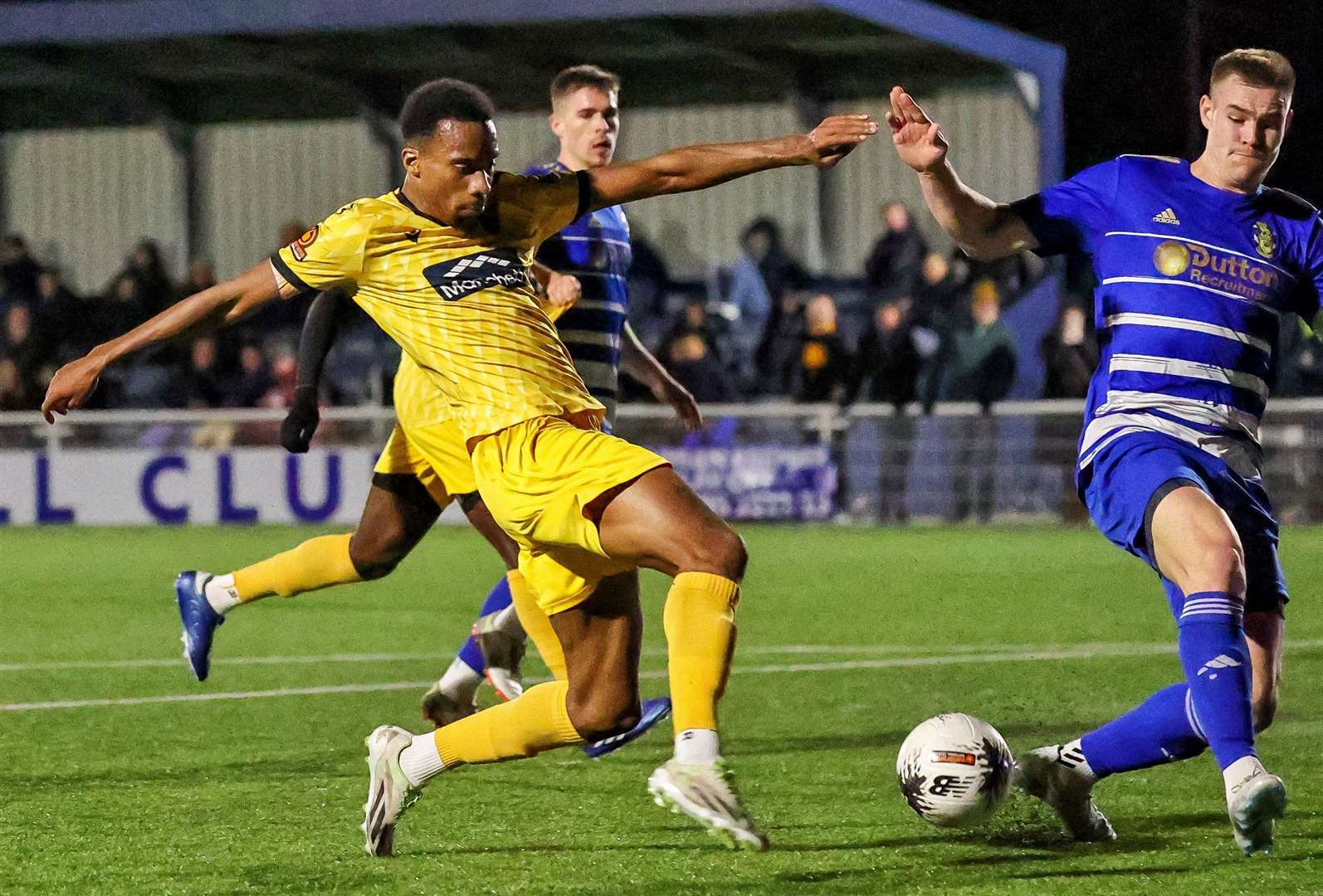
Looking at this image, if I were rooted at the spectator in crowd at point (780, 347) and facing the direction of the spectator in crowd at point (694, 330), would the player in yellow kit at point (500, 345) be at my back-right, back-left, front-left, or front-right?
front-left

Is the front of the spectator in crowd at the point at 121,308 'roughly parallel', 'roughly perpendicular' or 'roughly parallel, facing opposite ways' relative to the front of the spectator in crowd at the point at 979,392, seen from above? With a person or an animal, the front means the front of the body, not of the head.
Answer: roughly parallel

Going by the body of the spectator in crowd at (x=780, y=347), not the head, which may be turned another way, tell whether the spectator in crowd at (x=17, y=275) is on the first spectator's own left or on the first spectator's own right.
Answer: on the first spectator's own right

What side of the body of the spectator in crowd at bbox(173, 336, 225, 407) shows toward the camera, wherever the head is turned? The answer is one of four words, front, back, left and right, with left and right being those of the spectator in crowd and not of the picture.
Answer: front

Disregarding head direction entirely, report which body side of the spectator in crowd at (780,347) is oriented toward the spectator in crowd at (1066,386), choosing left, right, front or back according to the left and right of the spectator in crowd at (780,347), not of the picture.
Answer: left

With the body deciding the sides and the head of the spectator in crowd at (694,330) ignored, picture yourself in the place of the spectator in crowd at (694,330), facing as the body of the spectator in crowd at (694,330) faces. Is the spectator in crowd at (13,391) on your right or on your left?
on your right

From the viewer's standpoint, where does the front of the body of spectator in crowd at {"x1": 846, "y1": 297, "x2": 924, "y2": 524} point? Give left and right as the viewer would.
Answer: facing the viewer

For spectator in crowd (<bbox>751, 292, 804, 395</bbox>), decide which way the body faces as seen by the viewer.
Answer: toward the camera

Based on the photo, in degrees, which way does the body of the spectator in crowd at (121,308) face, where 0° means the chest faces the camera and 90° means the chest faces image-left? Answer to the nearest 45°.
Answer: approximately 0°

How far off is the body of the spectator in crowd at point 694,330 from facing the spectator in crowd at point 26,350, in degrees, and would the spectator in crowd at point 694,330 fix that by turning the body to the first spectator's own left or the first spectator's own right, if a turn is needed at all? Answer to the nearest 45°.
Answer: approximately 90° to the first spectator's own right

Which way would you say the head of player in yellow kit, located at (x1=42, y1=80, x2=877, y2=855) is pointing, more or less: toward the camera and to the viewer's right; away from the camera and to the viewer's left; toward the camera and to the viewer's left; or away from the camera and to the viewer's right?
toward the camera and to the viewer's right

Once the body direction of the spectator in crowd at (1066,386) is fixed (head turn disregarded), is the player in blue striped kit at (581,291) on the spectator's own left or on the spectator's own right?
on the spectator's own right

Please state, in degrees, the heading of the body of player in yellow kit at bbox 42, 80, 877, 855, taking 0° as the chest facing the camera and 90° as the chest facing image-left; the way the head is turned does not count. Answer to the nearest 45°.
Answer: approximately 315°

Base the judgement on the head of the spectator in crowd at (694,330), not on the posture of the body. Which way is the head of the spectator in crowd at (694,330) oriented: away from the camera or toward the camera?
toward the camera

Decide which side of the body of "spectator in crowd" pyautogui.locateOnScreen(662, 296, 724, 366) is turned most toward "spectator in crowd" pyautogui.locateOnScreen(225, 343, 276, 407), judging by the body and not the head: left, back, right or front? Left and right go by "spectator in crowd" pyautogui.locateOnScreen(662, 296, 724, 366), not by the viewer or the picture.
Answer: right

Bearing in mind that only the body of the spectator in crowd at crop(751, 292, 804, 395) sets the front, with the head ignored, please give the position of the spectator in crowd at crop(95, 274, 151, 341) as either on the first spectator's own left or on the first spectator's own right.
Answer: on the first spectator's own right
